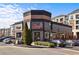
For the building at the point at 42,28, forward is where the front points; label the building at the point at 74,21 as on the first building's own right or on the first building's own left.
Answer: on the first building's own left

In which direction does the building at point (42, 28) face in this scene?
toward the camera

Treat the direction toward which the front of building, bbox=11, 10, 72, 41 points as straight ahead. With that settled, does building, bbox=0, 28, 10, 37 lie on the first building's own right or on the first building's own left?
on the first building's own right
